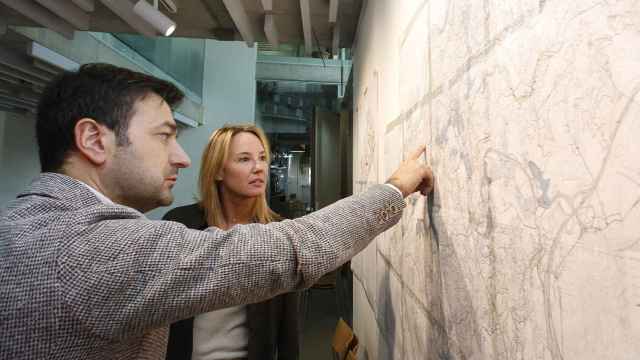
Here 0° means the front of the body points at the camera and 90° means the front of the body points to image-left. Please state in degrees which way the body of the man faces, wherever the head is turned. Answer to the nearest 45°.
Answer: approximately 270°

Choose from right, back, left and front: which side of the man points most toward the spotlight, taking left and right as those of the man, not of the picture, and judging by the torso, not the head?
left

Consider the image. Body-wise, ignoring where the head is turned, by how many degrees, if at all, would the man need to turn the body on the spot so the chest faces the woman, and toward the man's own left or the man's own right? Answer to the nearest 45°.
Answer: approximately 90° to the man's own left

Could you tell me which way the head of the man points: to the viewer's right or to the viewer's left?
to the viewer's right
